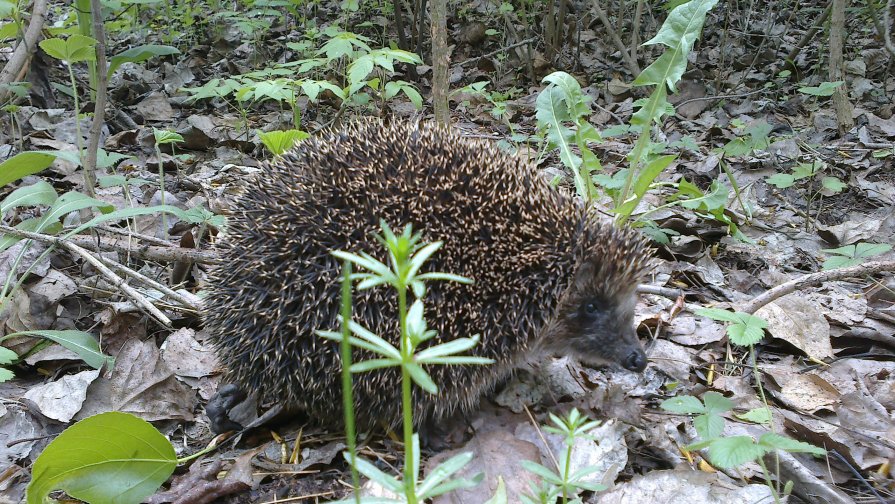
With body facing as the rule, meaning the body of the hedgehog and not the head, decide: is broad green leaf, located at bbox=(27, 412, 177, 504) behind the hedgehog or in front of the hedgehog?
behind

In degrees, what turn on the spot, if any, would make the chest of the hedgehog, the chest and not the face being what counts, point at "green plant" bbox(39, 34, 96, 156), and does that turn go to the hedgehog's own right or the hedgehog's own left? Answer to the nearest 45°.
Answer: approximately 135° to the hedgehog's own left

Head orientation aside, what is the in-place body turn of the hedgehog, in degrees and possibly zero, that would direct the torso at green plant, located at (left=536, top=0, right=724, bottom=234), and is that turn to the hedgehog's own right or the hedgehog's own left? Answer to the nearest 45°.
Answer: approximately 45° to the hedgehog's own left

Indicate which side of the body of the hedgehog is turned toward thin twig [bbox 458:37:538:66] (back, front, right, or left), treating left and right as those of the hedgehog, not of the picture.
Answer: left

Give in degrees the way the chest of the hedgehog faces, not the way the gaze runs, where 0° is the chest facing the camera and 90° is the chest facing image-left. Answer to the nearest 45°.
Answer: approximately 270°

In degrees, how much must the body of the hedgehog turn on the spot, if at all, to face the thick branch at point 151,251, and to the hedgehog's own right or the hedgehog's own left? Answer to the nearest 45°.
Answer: approximately 135° to the hedgehog's own left
